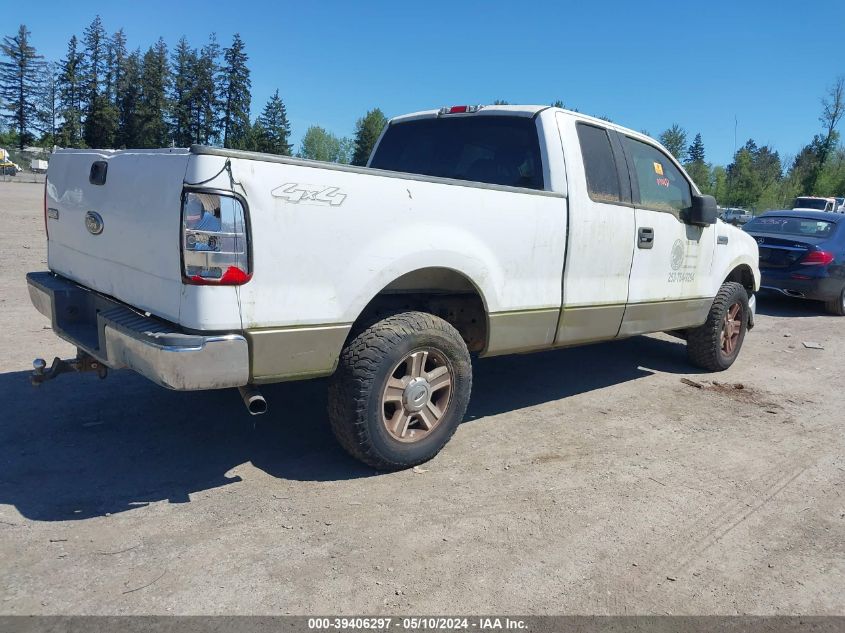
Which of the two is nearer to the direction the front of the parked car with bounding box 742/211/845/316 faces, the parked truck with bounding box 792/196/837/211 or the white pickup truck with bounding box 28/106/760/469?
the parked truck

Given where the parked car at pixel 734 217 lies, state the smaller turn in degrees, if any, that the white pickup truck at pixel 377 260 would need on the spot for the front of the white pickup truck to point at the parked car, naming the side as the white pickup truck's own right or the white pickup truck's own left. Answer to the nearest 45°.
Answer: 0° — it already faces it

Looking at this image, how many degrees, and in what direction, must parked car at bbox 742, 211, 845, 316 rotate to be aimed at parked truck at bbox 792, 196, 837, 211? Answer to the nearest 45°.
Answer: approximately 45° to its left

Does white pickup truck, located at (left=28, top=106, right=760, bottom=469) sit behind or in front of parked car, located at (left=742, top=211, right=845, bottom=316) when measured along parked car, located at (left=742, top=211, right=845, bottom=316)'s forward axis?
behind

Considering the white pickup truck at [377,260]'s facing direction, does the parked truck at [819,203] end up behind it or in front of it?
in front

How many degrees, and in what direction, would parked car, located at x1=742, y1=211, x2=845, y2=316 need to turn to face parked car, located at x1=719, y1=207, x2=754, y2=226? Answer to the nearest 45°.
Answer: approximately 45° to its left

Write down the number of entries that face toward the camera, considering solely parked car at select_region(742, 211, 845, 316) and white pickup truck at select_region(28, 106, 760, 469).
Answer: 0

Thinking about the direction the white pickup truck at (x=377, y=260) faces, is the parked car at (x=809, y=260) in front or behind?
in front

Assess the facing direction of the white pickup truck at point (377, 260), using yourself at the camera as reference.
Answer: facing away from the viewer and to the right of the viewer

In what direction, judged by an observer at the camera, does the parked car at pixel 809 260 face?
facing away from the viewer and to the right of the viewer
